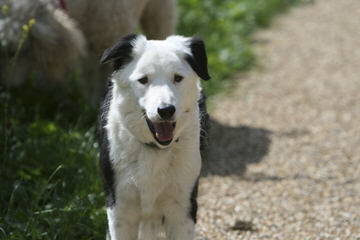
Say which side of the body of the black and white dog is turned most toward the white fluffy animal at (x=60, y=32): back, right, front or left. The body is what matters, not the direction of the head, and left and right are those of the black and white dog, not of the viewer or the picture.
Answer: back

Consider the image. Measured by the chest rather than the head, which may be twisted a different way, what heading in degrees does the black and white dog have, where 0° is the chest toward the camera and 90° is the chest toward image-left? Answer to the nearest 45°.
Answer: approximately 0°
